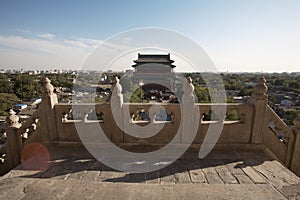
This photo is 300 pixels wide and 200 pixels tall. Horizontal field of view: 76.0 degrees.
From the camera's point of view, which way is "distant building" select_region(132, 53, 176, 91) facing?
toward the camera

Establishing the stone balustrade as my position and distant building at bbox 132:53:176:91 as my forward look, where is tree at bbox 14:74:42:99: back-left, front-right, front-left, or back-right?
front-left

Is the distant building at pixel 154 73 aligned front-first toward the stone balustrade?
yes

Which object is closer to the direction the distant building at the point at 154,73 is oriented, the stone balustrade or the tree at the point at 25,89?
the stone balustrade

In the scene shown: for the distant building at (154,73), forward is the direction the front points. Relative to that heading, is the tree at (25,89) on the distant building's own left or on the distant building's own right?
on the distant building's own right
